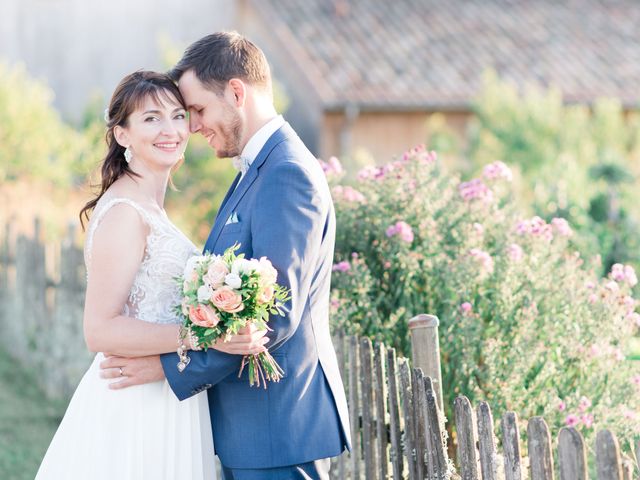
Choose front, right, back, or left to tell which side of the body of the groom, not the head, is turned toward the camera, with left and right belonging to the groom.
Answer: left

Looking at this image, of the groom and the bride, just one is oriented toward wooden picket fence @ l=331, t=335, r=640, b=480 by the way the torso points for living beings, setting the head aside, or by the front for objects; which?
the bride

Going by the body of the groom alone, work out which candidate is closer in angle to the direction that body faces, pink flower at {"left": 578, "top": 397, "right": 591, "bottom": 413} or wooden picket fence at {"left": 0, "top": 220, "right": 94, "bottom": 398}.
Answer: the wooden picket fence

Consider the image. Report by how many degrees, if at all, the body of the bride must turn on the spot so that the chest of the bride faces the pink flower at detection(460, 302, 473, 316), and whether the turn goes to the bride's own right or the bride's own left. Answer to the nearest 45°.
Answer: approximately 45° to the bride's own left

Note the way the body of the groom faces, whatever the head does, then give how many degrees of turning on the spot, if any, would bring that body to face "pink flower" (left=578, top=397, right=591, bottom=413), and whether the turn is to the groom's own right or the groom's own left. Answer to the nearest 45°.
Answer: approximately 135° to the groom's own right
